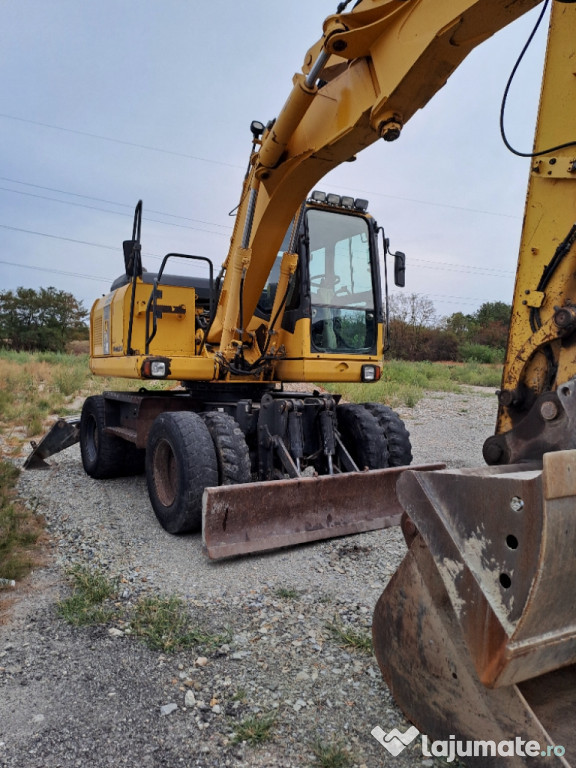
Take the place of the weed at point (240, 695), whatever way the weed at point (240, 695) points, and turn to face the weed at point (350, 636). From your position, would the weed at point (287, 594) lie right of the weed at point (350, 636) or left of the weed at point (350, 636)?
left

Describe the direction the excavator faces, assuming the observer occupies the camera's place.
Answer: facing the viewer and to the right of the viewer

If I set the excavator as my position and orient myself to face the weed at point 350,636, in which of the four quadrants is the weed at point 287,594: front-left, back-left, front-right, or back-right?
front-right

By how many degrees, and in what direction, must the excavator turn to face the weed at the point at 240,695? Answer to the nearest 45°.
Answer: approximately 90° to its right
